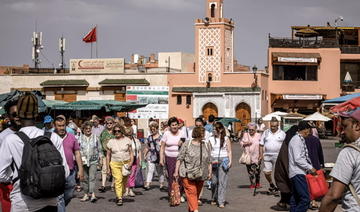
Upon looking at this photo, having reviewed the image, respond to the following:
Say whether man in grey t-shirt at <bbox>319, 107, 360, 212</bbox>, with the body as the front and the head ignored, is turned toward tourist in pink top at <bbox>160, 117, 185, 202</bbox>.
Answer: no

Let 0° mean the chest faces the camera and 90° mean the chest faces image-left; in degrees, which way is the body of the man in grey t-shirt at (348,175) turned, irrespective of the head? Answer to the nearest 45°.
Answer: approximately 90°

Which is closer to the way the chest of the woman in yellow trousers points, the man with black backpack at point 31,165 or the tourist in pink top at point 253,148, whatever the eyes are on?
the man with black backpack

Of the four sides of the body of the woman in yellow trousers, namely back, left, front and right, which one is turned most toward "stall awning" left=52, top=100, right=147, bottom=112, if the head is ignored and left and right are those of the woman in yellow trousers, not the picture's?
back

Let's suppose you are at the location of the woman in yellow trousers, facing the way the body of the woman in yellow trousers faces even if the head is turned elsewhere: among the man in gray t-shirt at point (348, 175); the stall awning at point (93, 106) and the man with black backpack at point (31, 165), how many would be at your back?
1

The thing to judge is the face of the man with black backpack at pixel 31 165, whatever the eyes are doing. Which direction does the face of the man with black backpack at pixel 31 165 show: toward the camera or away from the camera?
away from the camera

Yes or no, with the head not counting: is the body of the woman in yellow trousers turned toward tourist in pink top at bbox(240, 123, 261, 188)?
no

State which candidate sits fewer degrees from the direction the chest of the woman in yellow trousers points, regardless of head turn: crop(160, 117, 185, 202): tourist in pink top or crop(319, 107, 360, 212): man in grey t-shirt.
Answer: the man in grey t-shirt

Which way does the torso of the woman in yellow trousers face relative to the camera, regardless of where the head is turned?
toward the camera

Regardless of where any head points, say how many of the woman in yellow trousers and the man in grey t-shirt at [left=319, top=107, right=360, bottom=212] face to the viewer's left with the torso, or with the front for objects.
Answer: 1

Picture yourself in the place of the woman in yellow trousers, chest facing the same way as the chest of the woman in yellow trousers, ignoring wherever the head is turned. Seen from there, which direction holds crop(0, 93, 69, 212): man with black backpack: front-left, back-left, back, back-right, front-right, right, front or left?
front

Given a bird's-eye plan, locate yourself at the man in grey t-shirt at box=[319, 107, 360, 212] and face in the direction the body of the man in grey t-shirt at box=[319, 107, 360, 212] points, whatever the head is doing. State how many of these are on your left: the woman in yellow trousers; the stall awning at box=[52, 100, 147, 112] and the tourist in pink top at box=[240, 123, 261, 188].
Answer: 0

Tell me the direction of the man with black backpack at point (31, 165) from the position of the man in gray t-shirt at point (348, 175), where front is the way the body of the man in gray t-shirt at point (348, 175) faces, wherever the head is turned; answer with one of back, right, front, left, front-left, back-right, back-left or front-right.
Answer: front

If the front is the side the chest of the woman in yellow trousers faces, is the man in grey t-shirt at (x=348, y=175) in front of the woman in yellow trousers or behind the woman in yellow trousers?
in front
